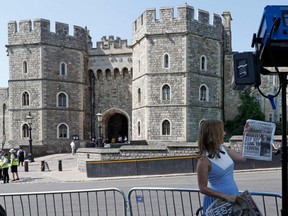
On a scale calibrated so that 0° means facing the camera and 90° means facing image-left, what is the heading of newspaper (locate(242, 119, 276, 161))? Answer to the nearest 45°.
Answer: approximately 0°

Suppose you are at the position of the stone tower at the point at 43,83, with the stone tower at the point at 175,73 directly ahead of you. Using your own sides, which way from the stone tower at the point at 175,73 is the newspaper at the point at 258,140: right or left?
right

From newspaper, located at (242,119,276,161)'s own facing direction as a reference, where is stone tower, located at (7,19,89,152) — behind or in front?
behind

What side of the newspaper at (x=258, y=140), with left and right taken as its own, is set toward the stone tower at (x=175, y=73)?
back

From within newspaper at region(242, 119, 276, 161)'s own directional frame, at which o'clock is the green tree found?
The green tree is roughly at 6 o'clock from the newspaper.

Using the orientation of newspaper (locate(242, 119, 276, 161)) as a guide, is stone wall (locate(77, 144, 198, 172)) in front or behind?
behind
